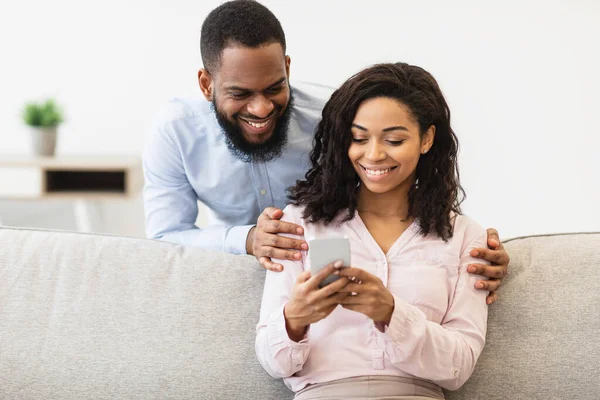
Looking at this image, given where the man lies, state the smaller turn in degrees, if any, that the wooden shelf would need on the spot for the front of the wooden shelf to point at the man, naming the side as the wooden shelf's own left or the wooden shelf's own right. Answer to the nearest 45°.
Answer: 0° — it already faces them

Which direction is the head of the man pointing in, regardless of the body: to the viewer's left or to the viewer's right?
to the viewer's right

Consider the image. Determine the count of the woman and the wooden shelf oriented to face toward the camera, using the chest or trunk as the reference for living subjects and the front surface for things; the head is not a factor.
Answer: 2

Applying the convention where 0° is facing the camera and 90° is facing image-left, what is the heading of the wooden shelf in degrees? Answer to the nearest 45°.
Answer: approximately 0°

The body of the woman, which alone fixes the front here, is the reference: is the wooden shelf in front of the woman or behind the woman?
behind
